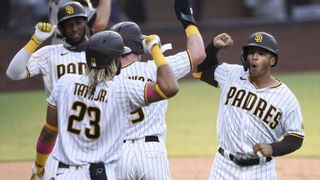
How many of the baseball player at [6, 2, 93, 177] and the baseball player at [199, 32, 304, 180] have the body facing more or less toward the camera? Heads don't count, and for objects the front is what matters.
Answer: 2

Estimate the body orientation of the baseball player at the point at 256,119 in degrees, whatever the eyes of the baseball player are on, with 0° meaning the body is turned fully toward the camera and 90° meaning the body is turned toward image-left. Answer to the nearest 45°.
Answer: approximately 0°

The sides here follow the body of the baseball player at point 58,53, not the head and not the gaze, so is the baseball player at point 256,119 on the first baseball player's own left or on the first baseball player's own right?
on the first baseball player's own left

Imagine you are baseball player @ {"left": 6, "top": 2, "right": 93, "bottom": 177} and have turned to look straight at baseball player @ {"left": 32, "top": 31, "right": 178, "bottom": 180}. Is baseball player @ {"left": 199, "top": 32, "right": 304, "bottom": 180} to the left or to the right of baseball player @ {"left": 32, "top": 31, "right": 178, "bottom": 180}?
left

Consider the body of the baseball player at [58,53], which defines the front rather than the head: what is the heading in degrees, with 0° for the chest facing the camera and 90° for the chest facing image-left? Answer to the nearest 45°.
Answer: approximately 0°

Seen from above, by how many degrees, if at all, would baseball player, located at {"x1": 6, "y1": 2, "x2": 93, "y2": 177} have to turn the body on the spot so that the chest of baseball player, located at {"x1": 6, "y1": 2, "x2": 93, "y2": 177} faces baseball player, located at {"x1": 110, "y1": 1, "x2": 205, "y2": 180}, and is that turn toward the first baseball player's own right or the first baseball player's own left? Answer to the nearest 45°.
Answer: approximately 45° to the first baseball player's own left

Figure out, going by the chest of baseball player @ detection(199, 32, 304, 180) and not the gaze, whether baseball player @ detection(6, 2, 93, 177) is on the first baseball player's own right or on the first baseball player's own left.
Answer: on the first baseball player's own right
